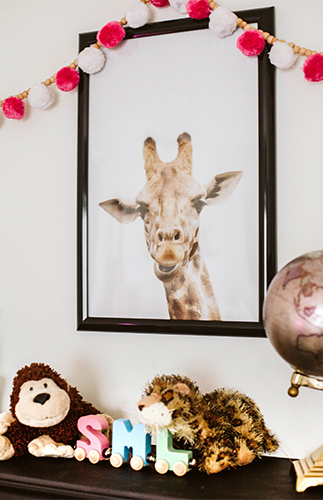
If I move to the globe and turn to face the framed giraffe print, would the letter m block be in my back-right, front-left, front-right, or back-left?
front-left

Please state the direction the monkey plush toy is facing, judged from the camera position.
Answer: facing the viewer

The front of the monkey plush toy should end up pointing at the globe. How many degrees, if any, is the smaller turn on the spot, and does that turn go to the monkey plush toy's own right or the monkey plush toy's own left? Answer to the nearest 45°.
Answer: approximately 45° to the monkey plush toy's own left
